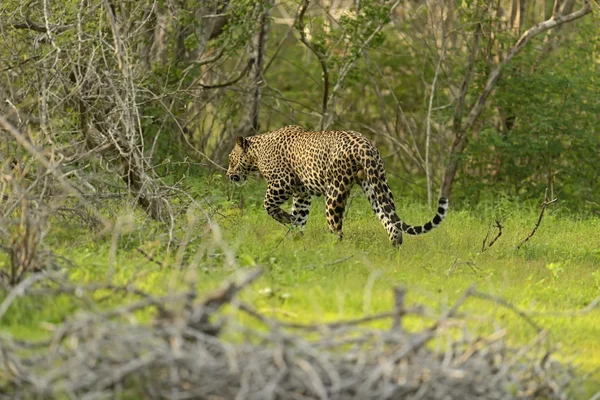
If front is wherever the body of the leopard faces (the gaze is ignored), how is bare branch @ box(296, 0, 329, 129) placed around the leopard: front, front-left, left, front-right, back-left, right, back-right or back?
front-right

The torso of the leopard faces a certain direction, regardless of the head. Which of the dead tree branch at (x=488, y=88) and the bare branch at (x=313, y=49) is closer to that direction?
the bare branch

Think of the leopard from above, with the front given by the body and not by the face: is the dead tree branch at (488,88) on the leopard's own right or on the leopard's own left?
on the leopard's own right

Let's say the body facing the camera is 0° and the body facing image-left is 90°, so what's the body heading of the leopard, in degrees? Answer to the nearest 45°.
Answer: approximately 135°
